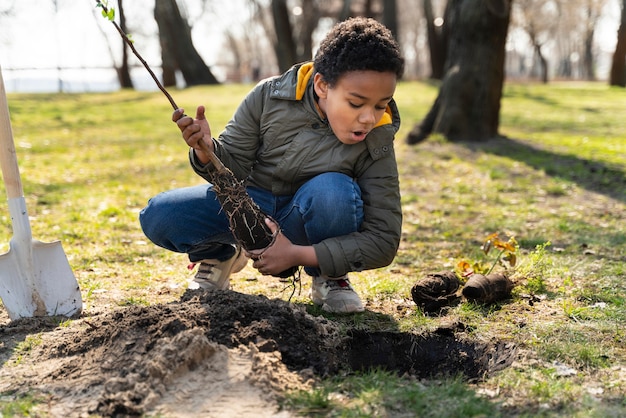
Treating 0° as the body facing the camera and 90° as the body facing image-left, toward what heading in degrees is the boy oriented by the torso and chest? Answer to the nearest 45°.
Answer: approximately 0°

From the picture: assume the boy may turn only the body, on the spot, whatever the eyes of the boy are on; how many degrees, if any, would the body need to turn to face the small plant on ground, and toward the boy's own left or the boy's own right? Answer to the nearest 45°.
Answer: approximately 135° to the boy's own left

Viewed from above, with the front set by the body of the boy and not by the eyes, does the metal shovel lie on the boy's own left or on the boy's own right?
on the boy's own right

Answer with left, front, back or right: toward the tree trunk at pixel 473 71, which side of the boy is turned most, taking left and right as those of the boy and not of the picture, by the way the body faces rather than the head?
back

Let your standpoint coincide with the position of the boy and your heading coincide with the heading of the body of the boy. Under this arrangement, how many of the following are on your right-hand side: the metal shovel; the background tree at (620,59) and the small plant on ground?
1

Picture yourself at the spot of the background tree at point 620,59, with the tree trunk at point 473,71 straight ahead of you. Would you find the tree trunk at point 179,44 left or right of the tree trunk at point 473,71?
right

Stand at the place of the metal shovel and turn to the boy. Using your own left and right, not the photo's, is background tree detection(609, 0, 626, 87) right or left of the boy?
left

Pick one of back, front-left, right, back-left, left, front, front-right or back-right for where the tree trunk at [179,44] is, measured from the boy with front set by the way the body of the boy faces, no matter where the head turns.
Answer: back

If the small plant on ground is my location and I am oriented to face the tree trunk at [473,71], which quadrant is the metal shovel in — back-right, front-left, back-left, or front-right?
back-left

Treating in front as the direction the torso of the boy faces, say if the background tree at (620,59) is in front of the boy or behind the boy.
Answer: behind
